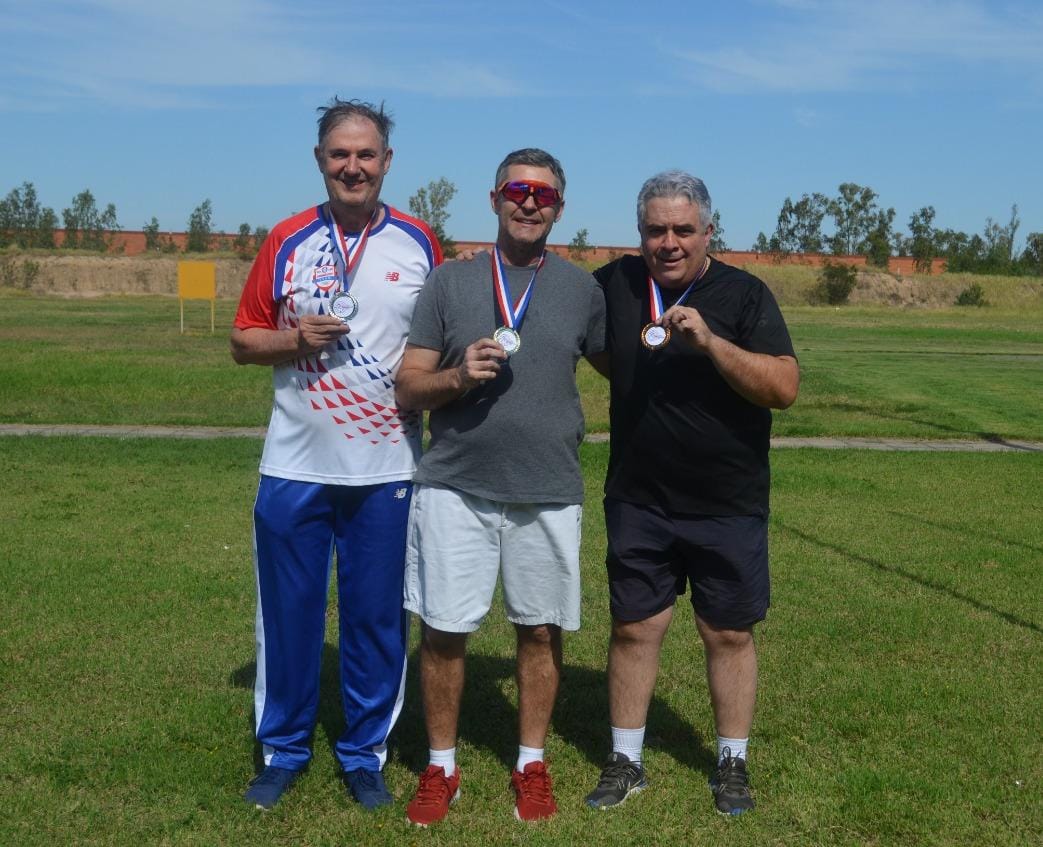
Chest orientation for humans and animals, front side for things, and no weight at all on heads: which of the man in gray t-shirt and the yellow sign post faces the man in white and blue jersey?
the yellow sign post

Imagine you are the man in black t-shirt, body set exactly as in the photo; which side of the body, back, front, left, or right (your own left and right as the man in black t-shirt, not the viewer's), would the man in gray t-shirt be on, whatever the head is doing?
right

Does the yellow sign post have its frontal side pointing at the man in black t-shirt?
yes

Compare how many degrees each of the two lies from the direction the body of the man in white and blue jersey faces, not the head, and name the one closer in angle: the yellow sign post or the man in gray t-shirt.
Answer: the man in gray t-shirt

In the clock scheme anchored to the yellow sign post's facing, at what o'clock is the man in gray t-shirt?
The man in gray t-shirt is roughly at 12 o'clock from the yellow sign post.

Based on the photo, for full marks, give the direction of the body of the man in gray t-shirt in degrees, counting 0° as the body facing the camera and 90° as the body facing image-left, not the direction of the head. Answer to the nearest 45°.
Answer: approximately 0°

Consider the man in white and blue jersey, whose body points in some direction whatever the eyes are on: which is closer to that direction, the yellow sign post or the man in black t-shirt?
the man in black t-shirt

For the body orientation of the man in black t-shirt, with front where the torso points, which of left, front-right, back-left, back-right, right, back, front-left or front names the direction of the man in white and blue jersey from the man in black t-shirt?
right

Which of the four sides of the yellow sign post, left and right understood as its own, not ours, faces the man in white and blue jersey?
front

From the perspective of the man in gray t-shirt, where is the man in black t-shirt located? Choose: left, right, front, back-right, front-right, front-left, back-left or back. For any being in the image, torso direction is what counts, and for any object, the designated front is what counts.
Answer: left
